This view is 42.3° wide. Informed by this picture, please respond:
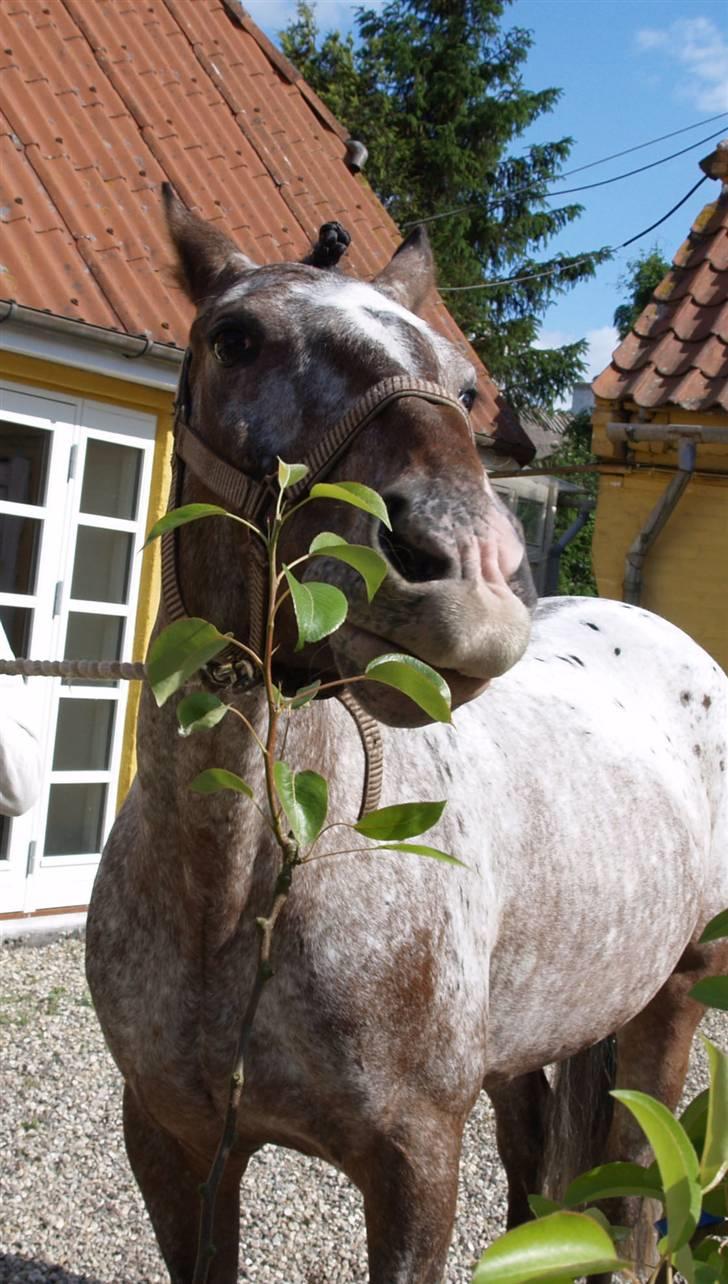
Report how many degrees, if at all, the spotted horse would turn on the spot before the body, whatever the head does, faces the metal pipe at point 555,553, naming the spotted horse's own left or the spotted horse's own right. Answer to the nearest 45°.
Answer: approximately 135° to the spotted horse's own right

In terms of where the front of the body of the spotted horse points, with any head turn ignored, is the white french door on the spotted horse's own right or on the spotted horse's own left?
on the spotted horse's own right

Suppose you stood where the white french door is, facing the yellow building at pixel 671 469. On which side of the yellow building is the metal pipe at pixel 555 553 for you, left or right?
left

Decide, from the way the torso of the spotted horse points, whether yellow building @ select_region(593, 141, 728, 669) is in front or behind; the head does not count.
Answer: behind

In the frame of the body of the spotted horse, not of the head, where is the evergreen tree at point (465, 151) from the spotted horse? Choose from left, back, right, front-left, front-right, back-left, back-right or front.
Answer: back-right

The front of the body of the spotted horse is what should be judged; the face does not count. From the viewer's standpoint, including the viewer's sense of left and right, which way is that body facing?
facing the viewer and to the left of the viewer
